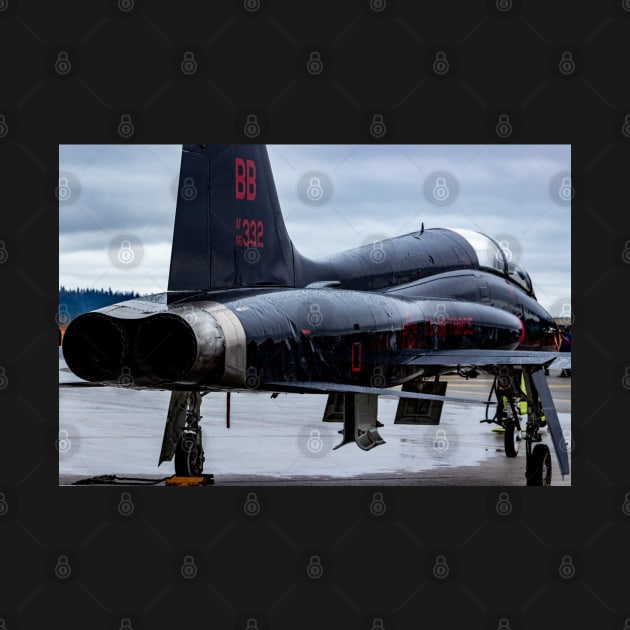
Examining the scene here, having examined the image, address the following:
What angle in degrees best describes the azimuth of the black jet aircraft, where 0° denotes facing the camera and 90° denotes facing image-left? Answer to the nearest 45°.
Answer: approximately 225°
